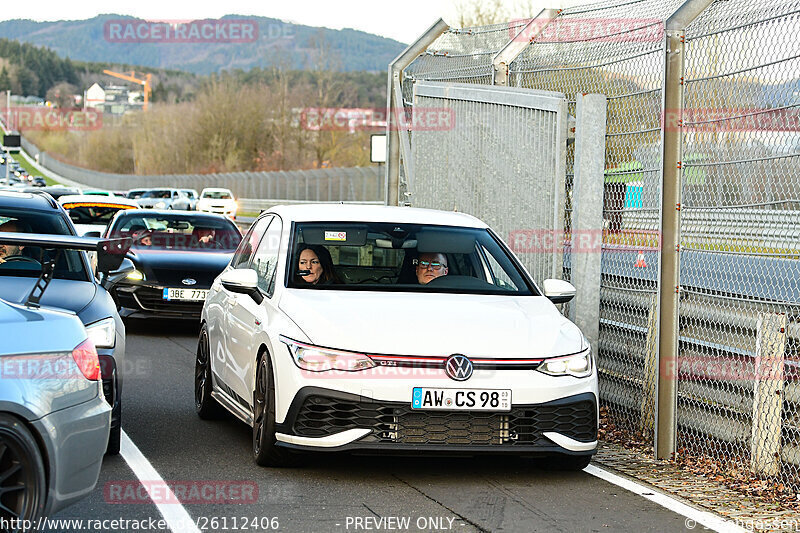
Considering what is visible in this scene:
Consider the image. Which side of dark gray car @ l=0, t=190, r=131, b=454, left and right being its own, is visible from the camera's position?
front

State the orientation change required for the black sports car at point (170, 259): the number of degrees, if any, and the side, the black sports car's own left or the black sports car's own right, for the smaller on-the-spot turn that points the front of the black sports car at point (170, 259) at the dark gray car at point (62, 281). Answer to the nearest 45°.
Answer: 0° — it already faces it

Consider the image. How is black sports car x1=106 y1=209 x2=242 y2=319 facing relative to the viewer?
toward the camera

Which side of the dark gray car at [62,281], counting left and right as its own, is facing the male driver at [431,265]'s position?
left

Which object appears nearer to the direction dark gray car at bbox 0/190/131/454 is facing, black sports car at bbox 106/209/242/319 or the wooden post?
the wooden post

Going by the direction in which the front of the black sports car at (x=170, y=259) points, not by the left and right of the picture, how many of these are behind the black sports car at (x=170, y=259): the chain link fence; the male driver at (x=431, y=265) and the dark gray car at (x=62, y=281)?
0

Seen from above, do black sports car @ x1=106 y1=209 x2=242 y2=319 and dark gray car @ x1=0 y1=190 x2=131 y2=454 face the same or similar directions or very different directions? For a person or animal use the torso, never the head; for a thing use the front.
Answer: same or similar directions

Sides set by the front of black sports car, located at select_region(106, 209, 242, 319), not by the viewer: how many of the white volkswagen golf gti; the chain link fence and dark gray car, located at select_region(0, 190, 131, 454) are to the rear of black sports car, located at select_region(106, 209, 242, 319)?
0

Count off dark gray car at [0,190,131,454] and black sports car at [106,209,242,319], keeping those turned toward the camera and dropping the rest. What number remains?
2

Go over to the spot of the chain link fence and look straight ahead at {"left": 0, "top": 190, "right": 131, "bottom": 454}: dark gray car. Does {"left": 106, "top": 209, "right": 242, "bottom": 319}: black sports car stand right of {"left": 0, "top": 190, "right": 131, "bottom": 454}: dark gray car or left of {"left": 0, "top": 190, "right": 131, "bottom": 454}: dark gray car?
right

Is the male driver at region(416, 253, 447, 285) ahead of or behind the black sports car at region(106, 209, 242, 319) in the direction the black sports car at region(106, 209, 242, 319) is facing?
ahead

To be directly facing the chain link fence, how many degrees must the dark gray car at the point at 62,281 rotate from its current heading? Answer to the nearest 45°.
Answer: approximately 90° to its left

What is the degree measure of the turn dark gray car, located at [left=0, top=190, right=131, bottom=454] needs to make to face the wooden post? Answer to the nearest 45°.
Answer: approximately 45° to its left

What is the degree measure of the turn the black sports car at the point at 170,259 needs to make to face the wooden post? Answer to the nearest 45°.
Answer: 0° — it already faces it
